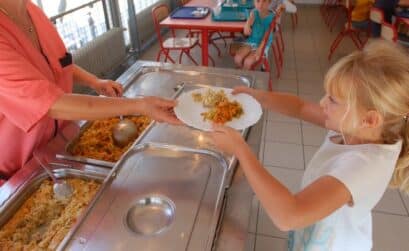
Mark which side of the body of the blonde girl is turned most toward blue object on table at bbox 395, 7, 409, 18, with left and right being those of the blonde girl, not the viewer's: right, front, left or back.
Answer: right

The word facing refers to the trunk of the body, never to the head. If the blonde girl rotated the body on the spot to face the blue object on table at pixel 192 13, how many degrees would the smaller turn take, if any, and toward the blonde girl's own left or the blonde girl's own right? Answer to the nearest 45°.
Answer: approximately 45° to the blonde girl's own right

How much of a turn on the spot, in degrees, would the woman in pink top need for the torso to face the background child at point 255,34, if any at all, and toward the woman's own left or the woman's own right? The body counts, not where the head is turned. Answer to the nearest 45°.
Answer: approximately 90° to the woman's own left

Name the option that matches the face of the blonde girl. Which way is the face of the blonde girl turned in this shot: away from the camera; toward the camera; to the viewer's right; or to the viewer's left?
to the viewer's left

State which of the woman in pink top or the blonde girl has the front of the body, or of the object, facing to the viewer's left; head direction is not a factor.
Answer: the blonde girl

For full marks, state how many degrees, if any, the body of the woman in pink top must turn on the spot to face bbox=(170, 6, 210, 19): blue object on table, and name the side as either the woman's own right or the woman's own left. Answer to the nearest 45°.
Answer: approximately 90° to the woman's own left

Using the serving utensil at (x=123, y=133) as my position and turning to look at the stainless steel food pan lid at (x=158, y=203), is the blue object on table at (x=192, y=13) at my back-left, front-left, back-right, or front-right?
back-left

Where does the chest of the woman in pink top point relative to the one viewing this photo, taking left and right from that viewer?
facing the viewer and to the right of the viewer

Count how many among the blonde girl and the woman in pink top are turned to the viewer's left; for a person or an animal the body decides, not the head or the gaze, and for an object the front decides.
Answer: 1

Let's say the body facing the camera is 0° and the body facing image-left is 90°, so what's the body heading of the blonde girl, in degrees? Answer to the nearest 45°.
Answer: approximately 90°

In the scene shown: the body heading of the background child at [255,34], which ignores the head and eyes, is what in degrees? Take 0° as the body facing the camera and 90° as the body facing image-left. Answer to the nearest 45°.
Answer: approximately 45°

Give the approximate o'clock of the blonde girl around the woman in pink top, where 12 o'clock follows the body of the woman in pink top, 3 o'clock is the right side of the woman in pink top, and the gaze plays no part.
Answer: The blonde girl is roughly at 12 o'clock from the woman in pink top.
